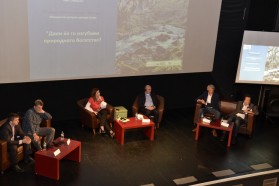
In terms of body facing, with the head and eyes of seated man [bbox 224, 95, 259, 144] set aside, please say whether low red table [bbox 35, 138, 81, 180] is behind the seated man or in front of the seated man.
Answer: in front

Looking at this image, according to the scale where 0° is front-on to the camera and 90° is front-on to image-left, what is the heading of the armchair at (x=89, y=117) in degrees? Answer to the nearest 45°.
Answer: approximately 315°

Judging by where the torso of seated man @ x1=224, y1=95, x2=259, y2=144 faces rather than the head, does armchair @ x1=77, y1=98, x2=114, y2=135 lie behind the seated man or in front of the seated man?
in front

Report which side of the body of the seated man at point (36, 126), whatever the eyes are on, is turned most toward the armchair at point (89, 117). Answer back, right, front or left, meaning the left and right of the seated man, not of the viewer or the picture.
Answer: left

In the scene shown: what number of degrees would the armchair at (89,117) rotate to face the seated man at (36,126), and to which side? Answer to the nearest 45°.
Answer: approximately 90° to its right

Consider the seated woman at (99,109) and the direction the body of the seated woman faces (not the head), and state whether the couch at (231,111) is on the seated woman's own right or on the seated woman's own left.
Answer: on the seated woman's own left

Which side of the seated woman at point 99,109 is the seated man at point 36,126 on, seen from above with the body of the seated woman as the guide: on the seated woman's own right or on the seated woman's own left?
on the seated woman's own right

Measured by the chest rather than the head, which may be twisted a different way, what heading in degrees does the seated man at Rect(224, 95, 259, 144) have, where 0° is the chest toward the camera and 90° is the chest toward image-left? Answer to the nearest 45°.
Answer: approximately 45°
